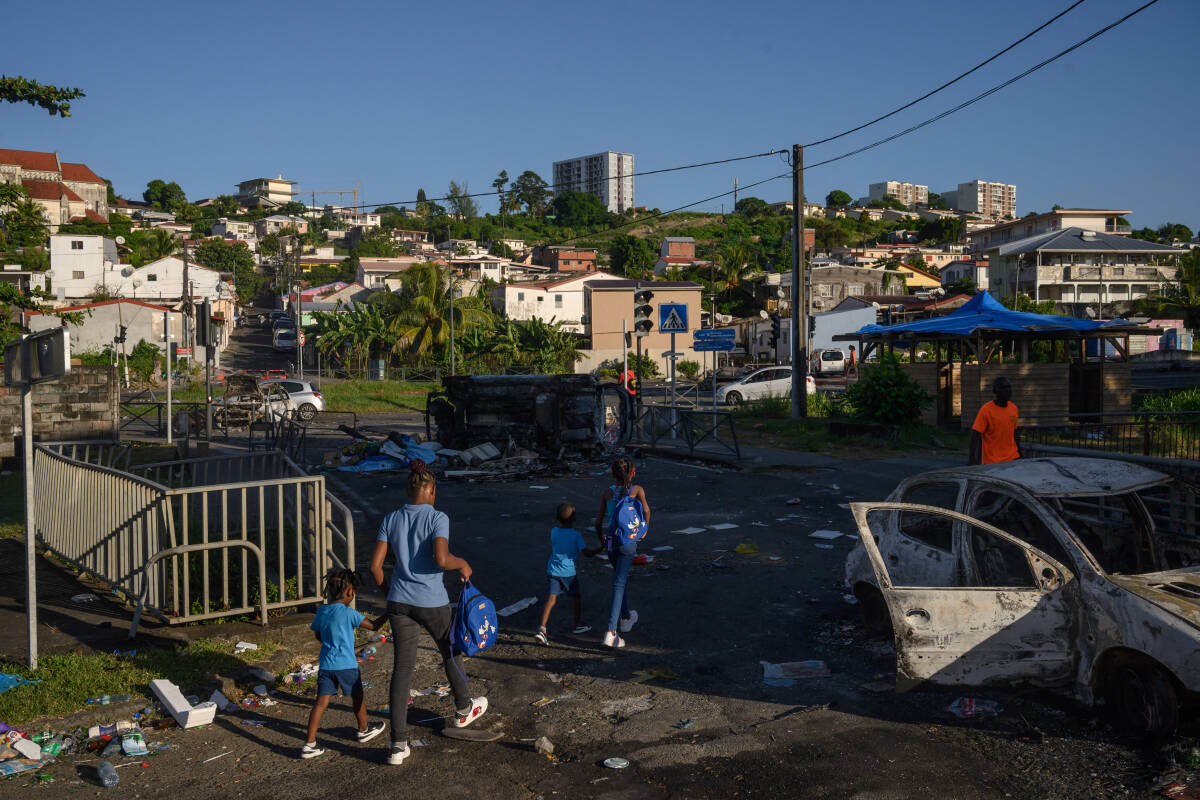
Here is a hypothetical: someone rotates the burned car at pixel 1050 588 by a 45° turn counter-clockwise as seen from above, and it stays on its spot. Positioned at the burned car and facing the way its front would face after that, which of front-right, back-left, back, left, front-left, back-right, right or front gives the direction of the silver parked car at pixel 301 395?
back-left

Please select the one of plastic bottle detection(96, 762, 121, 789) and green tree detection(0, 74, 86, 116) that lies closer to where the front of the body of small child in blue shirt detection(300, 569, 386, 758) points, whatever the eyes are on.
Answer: the green tree

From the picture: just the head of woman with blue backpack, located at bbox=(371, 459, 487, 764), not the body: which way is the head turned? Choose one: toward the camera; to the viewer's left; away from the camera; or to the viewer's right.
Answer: away from the camera

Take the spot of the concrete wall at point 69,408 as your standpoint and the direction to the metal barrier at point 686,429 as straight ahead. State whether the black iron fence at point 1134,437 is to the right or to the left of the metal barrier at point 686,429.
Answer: right

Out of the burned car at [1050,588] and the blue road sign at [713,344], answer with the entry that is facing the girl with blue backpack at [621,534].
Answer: the blue road sign

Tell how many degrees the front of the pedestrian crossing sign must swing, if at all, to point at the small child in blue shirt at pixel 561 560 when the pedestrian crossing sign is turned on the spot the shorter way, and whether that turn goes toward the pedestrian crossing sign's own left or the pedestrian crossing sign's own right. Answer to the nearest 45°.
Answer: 0° — it already faces them

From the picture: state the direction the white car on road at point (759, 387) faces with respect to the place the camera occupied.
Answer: facing to the left of the viewer

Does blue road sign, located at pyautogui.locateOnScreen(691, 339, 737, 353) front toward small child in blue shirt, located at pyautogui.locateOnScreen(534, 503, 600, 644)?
yes

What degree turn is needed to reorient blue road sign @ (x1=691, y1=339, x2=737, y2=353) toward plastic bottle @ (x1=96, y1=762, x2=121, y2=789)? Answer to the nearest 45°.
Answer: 0° — it already faces it
